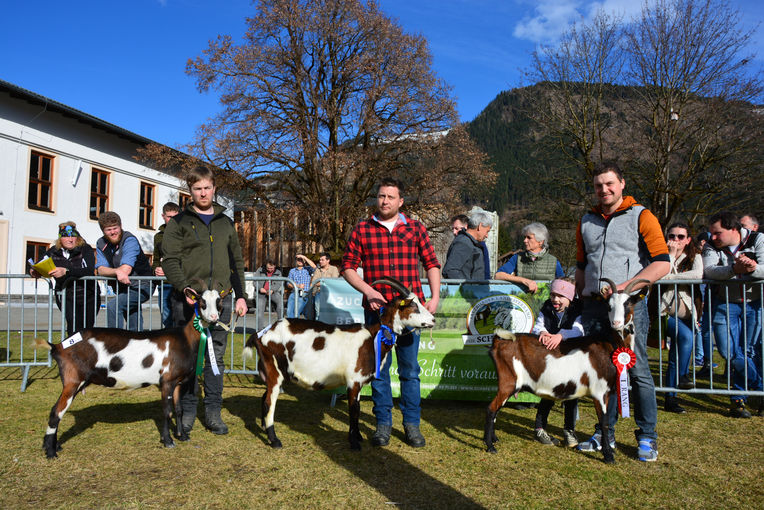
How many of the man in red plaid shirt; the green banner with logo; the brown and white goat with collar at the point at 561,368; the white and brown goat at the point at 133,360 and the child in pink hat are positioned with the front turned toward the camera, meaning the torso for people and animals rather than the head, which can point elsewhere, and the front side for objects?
3

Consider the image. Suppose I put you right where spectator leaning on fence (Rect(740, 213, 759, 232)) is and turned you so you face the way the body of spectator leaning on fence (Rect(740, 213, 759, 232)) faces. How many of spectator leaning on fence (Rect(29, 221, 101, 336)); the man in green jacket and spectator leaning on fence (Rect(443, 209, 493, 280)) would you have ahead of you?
3

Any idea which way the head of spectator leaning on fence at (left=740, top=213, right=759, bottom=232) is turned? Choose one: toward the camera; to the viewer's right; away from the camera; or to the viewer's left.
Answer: to the viewer's left

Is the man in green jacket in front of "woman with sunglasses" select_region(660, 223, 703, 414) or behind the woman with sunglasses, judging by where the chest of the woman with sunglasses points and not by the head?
in front

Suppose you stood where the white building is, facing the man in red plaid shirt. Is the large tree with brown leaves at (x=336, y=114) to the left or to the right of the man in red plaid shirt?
left

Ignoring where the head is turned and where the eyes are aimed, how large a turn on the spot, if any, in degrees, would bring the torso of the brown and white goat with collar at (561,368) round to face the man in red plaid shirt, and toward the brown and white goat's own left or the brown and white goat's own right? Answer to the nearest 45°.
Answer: approximately 180°

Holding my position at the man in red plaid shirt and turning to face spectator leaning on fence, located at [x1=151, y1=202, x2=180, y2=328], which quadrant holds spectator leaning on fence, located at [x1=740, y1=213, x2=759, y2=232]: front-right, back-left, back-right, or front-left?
back-right

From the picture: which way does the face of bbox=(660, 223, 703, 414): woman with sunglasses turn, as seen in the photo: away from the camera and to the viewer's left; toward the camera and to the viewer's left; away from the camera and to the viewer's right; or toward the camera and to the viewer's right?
toward the camera and to the viewer's left

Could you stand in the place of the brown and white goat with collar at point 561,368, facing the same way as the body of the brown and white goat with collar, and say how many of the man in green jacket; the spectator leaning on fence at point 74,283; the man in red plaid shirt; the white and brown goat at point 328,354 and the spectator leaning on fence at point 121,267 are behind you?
5

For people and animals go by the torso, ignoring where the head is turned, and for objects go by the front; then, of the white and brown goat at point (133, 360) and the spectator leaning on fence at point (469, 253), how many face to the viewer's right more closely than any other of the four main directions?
2

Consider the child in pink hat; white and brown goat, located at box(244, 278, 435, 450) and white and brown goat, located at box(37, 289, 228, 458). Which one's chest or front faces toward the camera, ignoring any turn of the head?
the child in pink hat

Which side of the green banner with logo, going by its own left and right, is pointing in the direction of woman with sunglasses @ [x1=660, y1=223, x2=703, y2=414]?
left
